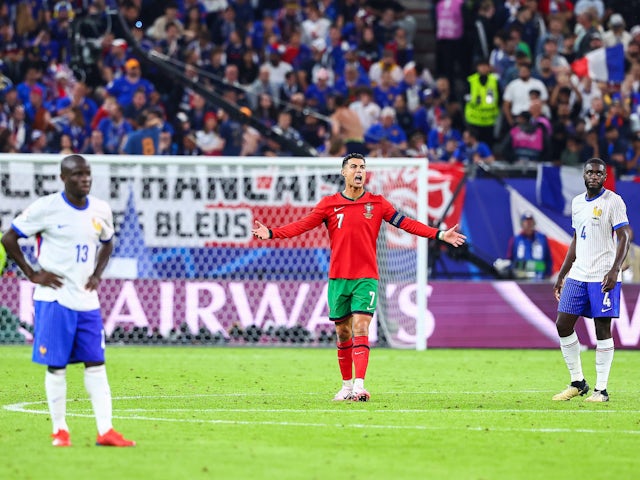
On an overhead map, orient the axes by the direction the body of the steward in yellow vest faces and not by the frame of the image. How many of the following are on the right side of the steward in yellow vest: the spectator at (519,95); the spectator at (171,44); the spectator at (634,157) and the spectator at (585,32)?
1

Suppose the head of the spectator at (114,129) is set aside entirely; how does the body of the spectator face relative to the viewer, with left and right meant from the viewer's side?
facing the viewer

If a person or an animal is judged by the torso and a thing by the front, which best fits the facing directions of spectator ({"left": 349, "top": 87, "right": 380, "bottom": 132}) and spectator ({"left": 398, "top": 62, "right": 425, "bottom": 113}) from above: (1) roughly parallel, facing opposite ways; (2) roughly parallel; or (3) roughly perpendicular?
roughly parallel

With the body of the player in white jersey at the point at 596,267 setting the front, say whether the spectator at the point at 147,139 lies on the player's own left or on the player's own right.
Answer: on the player's own right

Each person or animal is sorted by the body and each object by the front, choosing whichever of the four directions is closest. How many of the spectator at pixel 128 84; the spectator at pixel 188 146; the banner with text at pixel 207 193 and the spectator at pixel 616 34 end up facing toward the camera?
4

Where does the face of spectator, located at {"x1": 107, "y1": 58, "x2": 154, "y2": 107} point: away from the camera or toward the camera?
toward the camera

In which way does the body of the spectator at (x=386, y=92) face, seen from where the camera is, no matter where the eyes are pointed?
toward the camera

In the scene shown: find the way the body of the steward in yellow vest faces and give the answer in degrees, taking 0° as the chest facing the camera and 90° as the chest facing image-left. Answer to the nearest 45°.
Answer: approximately 0°

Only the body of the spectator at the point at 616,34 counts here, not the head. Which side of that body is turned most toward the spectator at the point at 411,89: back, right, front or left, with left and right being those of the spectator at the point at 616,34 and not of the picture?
right

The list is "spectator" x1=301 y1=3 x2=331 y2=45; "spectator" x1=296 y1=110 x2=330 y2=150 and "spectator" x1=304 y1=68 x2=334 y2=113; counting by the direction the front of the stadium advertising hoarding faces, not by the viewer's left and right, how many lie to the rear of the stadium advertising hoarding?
3

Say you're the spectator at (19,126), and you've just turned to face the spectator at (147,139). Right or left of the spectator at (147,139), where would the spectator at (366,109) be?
left

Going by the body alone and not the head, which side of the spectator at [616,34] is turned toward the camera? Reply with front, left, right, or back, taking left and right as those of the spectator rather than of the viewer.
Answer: front

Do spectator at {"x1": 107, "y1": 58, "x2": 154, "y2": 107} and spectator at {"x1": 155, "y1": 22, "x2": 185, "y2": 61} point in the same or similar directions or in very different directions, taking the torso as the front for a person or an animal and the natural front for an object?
same or similar directions

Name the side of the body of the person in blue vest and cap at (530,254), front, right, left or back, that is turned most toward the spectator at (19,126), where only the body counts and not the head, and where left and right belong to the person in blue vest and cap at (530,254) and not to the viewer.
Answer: right

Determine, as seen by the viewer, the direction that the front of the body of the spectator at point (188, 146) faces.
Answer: toward the camera
